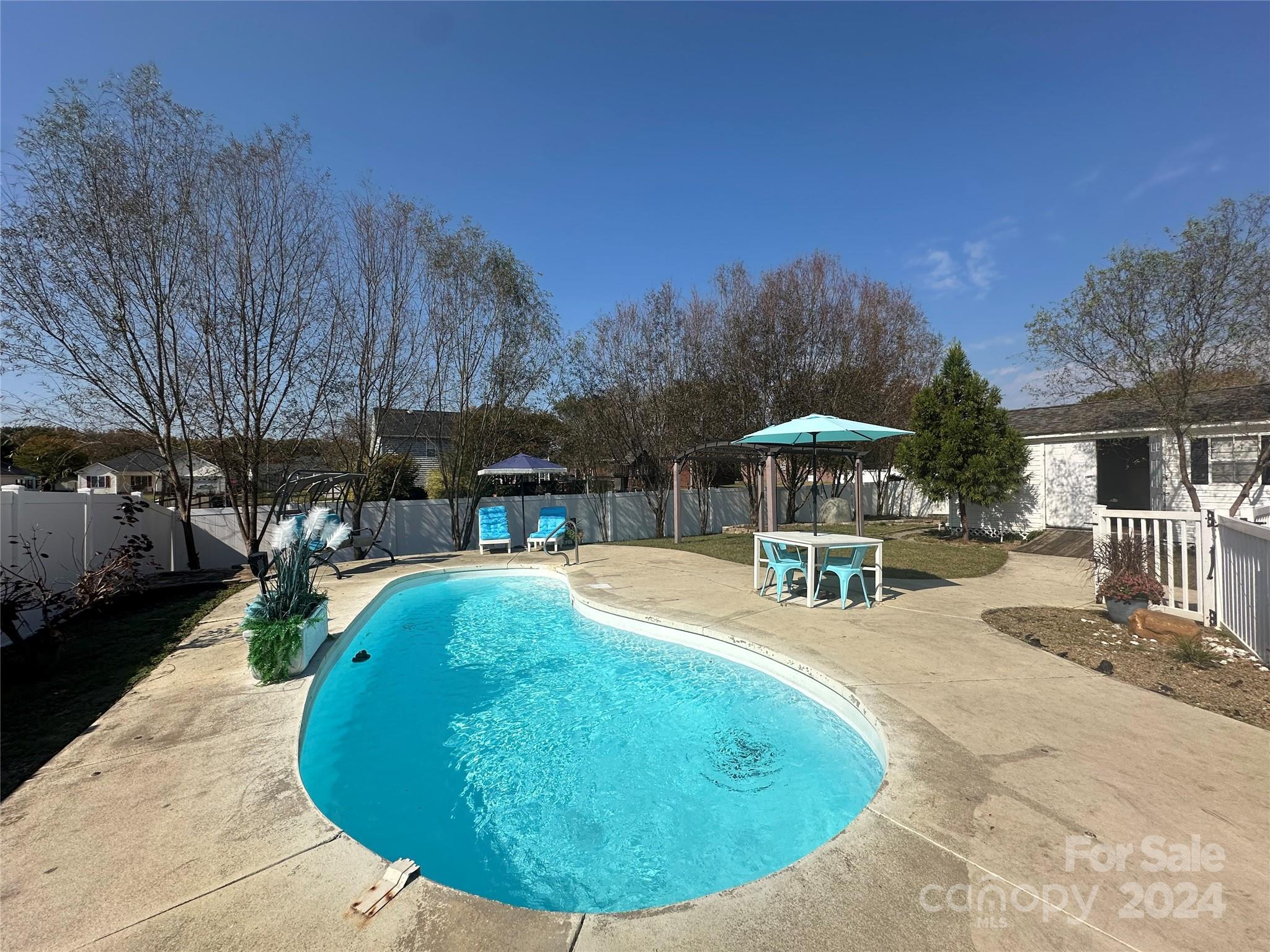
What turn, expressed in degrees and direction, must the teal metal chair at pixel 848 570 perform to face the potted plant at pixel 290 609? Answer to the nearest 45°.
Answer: approximately 90° to its left

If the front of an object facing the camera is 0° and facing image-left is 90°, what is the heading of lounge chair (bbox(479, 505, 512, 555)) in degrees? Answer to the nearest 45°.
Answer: approximately 0°

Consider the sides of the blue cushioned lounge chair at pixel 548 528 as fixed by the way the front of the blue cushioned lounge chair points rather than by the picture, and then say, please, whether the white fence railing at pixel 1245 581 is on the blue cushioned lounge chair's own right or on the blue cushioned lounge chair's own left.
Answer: on the blue cushioned lounge chair's own left

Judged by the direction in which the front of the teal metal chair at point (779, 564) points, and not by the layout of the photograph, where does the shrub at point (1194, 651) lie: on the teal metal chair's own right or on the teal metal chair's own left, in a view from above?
on the teal metal chair's own right

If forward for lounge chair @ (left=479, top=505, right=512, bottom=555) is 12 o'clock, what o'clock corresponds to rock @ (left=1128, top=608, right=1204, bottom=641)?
The rock is roughly at 11 o'clock from the lounge chair.

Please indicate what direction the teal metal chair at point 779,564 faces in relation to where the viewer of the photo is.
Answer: facing away from the viewer and to the right of the viewer

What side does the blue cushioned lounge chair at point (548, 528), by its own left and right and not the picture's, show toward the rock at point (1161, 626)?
left

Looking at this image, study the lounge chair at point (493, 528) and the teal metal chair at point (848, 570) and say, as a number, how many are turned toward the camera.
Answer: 1

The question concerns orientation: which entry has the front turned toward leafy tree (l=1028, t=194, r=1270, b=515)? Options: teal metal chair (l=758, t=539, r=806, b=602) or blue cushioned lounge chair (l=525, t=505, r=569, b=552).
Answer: teal metal chair (l=758, t=539, r=806, b=602)

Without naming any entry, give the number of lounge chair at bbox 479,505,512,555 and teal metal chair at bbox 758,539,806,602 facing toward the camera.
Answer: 1

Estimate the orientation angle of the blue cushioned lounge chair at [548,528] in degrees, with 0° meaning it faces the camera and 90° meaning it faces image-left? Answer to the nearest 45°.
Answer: approximately 45°

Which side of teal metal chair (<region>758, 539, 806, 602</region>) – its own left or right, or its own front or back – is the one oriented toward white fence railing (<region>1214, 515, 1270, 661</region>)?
right

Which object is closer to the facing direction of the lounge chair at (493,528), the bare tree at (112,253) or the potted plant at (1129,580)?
the potted plant
